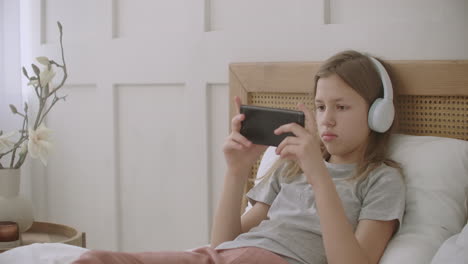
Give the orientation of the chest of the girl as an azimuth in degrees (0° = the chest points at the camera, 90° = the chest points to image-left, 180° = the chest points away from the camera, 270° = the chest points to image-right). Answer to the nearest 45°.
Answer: approximately 45°

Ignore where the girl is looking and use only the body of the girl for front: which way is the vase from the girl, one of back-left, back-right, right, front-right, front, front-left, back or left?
right

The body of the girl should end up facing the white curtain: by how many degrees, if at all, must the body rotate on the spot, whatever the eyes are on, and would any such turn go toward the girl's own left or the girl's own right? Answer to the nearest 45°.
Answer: approximately 90° to the girl's own right

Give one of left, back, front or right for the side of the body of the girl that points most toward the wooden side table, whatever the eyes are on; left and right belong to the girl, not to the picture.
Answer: right
